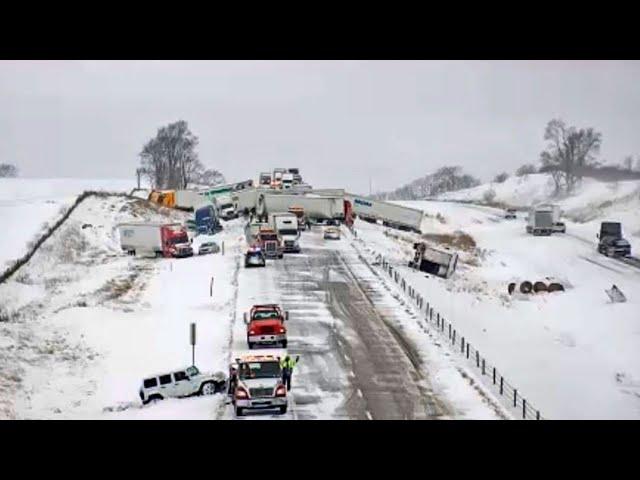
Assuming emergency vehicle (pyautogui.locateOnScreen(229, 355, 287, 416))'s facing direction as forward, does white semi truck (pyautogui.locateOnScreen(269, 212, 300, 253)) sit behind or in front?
behind

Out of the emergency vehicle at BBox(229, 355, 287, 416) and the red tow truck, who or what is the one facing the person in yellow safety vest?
the red tow truck

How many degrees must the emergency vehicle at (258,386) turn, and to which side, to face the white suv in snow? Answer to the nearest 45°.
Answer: approximately 135° to its right

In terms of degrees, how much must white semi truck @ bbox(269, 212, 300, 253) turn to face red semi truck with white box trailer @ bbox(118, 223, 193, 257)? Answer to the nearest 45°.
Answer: approximately 90° to its right

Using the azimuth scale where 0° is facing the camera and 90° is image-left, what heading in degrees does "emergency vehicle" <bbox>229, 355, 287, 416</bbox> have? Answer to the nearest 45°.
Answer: approximately 0°

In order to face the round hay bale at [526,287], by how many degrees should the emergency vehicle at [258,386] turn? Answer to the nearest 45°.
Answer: approximately 135° to its left

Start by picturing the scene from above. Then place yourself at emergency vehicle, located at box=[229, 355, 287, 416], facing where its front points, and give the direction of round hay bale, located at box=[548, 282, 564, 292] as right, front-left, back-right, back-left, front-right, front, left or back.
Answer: back-left

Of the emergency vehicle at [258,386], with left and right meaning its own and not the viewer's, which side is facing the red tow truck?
back

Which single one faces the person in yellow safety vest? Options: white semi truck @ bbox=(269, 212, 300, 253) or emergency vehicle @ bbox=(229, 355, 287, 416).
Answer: the white semi truck

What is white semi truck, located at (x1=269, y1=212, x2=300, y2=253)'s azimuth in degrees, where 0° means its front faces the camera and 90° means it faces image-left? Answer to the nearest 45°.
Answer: approximately 0°
